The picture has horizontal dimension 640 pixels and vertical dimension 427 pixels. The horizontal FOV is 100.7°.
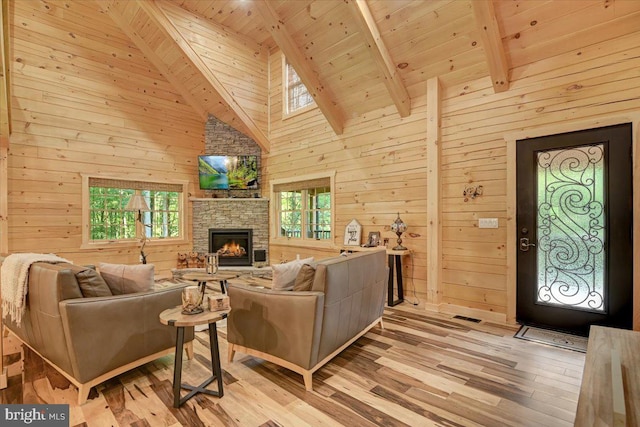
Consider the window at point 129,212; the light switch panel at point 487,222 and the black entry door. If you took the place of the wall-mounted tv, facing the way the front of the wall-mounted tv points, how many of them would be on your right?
1

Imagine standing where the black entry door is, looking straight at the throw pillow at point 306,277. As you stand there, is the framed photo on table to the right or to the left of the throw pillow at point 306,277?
right

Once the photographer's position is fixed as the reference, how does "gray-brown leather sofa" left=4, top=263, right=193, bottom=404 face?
facing away from the viewer and to the right of the viewer

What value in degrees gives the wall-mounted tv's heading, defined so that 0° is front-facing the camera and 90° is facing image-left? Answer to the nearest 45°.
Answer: approximately 0°

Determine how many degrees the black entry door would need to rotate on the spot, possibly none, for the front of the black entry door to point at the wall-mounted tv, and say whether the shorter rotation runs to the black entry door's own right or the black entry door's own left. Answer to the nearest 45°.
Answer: approximately 45° to the black entry door's own right

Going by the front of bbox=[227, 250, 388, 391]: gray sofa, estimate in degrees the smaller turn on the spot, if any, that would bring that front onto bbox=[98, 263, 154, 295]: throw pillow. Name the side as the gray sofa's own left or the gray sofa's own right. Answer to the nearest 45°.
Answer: approximately 45° to the gray sofa's own left

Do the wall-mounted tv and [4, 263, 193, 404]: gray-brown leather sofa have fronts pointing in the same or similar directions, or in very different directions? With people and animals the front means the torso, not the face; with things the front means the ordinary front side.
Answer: very different directions

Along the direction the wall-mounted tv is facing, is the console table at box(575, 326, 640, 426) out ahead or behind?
ahead

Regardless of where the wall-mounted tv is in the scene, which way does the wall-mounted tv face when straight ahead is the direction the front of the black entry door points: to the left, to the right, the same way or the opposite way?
to the left

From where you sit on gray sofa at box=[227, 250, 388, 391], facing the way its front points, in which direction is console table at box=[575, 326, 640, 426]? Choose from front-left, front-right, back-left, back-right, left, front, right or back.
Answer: back

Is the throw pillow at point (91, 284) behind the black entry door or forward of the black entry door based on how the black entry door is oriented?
forward

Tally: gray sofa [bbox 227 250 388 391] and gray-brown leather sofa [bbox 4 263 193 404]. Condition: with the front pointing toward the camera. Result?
0
